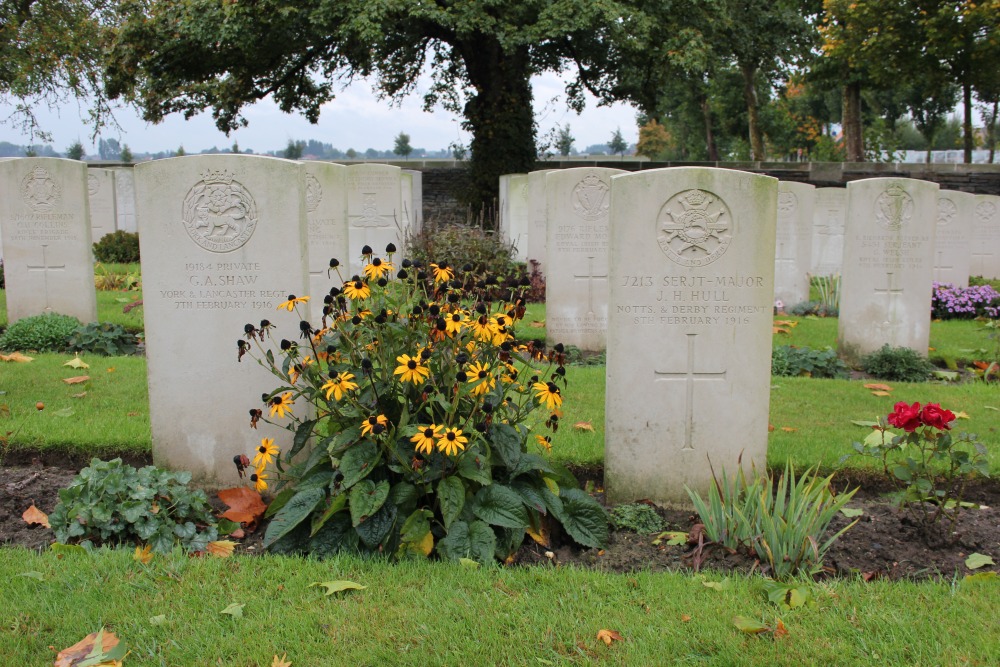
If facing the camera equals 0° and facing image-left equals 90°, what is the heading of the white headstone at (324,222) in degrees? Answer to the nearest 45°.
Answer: approximately 0°

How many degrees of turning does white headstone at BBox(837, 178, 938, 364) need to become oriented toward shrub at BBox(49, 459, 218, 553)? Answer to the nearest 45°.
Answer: approximately 45° to its right

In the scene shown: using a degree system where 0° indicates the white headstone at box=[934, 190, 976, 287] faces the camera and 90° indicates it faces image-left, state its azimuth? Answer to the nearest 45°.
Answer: approximately 0°

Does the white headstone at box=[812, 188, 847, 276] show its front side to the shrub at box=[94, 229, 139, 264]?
no

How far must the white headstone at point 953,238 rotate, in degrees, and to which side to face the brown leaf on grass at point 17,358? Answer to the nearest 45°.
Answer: approximately 45° to its right

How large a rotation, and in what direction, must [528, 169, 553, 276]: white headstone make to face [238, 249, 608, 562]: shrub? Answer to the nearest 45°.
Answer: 0° — it already faces it

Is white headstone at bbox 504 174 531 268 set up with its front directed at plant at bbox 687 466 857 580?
yes

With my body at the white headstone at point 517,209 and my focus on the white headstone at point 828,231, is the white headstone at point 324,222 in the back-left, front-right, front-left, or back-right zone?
back-right

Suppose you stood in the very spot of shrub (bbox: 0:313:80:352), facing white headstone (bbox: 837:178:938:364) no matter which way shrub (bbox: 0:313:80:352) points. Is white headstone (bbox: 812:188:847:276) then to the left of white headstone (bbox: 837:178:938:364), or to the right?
left

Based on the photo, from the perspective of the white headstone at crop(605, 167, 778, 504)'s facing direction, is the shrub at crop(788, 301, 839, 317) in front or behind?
behind

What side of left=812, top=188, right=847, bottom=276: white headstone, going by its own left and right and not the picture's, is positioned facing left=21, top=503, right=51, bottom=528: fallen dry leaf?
front

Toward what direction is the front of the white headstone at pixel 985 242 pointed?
toward the camera

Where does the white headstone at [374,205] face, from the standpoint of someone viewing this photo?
facing the viewer

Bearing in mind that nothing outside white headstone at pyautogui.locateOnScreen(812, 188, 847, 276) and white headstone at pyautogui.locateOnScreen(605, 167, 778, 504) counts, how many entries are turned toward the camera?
2

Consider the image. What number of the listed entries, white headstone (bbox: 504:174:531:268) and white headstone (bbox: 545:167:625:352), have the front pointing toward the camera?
2

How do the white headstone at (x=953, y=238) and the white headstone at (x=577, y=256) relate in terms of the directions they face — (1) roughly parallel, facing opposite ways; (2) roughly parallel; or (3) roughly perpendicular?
roughly parallel

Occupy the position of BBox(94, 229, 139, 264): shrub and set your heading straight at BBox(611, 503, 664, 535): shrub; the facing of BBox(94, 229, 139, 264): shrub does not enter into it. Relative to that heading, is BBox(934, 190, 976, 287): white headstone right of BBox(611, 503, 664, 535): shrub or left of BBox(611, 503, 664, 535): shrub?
left

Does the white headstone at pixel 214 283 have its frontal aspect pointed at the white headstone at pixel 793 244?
no

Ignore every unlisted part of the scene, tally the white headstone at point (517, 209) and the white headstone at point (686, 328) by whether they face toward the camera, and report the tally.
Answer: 2

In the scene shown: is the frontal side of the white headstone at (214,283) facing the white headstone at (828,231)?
no

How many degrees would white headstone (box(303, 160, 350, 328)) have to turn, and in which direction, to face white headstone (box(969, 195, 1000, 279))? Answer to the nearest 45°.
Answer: approximately 90° to its left

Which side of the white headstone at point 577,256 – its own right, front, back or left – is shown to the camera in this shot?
front
